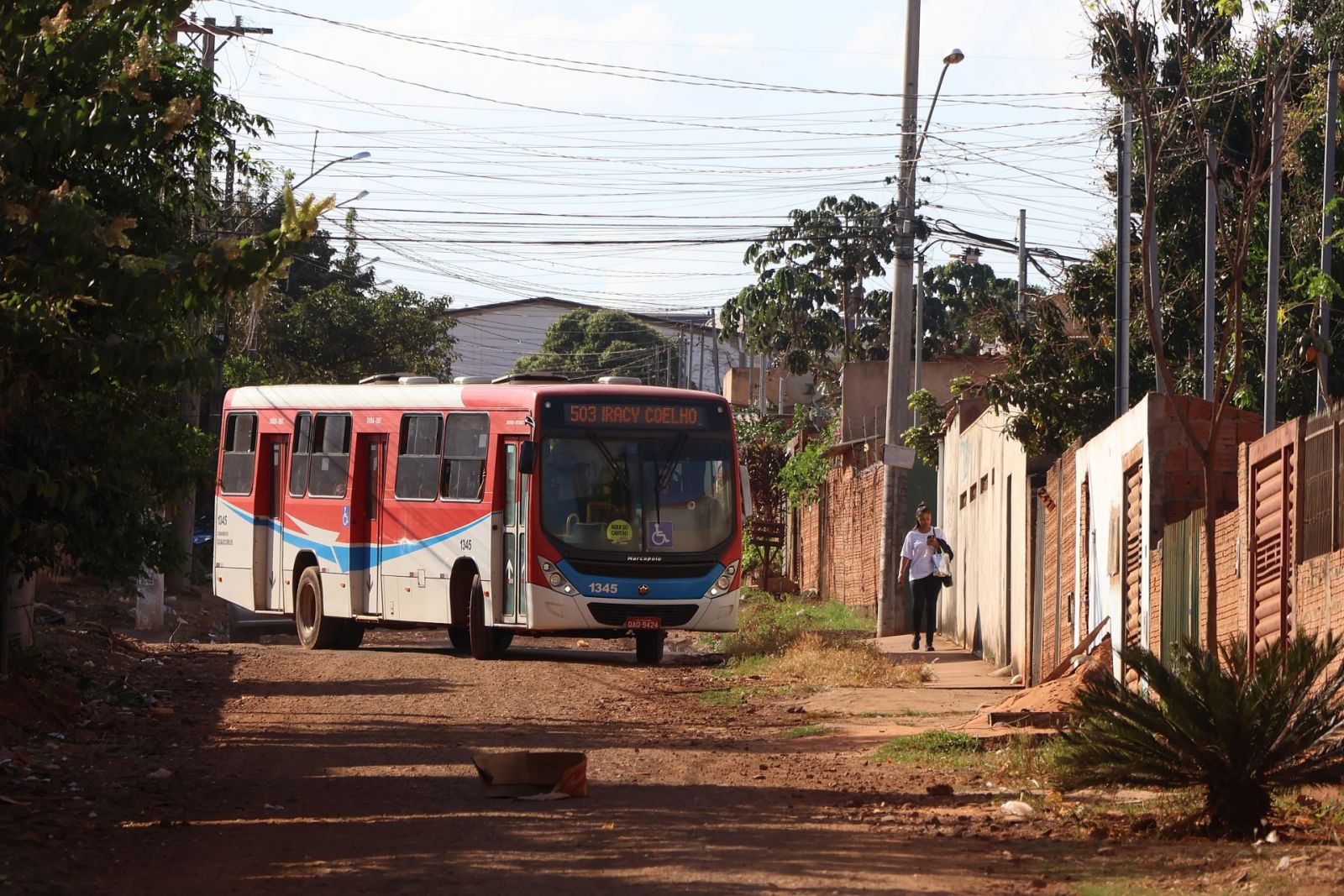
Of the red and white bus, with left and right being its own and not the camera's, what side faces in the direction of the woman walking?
left

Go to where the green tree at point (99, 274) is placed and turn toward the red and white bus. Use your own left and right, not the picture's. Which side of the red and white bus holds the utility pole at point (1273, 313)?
right

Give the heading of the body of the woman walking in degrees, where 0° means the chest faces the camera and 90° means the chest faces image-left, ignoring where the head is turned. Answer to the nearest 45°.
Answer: approximately 0°

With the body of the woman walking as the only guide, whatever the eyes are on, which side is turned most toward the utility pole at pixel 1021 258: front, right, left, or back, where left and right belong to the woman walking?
back

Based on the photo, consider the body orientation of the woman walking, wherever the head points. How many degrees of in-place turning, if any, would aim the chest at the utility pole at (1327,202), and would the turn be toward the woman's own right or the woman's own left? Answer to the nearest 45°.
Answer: approximately 45° to the woman's own left

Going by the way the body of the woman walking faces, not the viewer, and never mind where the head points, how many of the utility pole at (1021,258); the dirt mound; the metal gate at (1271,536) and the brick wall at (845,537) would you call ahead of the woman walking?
2

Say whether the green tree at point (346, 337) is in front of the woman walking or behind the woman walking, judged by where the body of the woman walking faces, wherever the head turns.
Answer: behind

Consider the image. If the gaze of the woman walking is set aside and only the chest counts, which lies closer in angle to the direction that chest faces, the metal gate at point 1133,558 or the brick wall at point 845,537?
the metal gate

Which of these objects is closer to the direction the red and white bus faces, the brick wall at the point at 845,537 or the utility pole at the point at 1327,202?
the utility pole

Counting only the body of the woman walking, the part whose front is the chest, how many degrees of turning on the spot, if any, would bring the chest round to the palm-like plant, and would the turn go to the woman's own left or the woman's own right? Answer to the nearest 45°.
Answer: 0° — they already face it

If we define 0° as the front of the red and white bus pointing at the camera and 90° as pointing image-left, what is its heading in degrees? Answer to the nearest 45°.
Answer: approximately 315°
